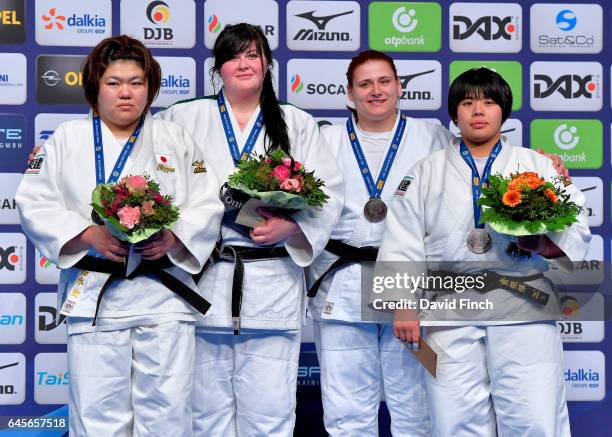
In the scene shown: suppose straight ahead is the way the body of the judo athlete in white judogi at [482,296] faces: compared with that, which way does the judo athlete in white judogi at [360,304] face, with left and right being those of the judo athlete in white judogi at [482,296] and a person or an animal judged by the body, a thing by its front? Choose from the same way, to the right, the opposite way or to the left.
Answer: the same way

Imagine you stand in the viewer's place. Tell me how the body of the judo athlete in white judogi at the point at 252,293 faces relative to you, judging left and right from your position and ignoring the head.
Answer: facing the viewer

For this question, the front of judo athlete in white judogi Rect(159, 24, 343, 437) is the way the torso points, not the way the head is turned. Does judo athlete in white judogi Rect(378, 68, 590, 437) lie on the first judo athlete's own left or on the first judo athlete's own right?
on the first judo athlete's own left

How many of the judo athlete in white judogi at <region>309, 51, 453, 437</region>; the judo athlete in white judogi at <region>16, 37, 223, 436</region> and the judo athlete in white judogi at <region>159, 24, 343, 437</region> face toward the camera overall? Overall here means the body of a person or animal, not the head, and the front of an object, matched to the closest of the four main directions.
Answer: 3

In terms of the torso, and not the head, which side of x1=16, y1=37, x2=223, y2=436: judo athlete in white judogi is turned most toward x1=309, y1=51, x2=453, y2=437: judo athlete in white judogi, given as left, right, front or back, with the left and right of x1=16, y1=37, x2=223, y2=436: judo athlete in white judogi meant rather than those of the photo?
left

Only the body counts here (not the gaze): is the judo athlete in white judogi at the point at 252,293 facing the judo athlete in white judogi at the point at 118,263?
no

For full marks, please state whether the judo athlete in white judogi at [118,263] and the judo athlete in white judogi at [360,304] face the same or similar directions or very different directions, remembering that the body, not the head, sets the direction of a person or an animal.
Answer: same or similar directions

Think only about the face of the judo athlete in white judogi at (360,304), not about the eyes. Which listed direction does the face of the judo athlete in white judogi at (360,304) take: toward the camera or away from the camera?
toward the camera

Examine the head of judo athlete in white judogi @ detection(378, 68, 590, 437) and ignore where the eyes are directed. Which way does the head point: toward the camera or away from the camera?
toward the camera

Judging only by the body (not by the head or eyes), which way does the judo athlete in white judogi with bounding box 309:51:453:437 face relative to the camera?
toward the camera

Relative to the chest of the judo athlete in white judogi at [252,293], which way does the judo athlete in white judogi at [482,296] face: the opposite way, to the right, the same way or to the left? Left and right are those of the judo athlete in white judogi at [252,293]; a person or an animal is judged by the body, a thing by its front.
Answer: the same way

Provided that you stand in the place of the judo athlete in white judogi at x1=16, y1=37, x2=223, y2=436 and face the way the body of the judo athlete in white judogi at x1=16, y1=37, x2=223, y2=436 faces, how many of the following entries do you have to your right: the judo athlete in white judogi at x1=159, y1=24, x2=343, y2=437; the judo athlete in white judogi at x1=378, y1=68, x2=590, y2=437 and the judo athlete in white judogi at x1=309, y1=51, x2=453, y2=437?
0

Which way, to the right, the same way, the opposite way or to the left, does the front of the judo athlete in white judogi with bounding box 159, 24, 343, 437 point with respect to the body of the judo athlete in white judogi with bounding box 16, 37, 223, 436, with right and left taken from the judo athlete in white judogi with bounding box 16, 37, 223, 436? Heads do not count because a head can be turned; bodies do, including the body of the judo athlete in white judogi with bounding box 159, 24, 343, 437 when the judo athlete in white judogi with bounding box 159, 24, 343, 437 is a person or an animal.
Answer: the same way

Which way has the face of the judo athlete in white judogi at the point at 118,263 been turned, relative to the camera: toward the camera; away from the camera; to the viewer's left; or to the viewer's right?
toward the camera
